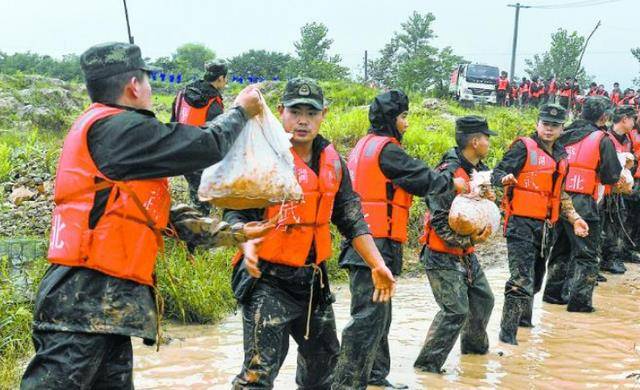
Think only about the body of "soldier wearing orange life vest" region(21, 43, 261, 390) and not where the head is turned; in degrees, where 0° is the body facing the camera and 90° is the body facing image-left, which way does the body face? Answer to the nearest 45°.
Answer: approximately 270°

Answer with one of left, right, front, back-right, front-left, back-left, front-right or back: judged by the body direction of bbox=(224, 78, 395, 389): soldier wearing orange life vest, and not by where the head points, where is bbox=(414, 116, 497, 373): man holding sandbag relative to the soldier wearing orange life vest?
back-left

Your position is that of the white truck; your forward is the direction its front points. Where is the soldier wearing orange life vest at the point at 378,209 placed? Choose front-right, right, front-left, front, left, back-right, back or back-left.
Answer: front-right

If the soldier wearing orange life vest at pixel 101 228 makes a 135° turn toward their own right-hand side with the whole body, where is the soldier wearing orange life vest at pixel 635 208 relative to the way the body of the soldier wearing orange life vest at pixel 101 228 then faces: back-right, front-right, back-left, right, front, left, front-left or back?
back

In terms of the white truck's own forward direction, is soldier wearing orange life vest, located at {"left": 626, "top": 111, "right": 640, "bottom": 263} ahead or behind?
ahead

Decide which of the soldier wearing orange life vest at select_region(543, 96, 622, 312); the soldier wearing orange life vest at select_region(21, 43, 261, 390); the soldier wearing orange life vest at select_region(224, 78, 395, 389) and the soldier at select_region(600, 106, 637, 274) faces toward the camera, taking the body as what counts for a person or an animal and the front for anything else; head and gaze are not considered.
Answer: the soldier wearing orange life vest at select_region(224, 78, 395, 389)

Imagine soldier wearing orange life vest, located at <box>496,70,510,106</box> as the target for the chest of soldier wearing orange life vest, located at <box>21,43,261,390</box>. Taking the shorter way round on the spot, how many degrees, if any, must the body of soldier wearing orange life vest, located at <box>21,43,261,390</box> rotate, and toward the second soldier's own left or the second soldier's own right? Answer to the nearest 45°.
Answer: approximately 45° to the second soldier's own left

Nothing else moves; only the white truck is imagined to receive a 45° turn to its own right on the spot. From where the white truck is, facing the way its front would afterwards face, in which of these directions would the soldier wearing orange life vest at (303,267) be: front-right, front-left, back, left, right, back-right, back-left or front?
front

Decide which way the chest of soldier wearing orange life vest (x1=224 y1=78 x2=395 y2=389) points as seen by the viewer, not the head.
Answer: toward the camera
